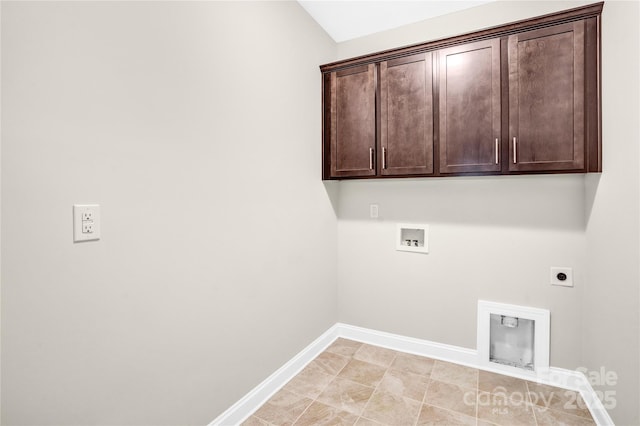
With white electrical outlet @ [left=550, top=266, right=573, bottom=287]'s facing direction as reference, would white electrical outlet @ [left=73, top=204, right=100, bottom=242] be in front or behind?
in front

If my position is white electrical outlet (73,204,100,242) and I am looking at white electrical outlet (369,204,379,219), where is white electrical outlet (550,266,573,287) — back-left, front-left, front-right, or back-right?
front-right

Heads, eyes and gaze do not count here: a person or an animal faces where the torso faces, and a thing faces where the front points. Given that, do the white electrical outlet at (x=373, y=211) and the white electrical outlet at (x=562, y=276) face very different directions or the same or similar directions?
same or similar directions

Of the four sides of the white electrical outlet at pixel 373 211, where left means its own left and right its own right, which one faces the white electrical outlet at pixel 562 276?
left

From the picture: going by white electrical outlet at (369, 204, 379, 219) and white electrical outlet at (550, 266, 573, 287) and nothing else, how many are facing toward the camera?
2

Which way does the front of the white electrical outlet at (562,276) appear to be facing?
toward the camera

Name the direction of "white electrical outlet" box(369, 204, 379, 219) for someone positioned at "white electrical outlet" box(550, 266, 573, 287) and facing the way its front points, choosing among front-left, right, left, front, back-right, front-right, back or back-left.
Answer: right

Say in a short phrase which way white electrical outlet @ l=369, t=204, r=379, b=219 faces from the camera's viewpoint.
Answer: facing the viewer
